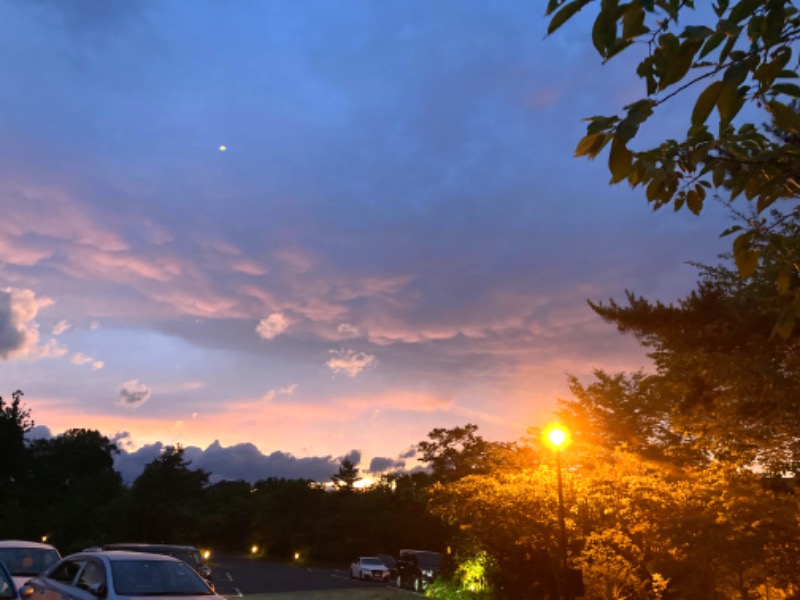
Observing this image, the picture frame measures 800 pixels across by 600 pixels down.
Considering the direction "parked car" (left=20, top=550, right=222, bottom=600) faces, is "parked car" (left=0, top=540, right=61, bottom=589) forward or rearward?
rearward

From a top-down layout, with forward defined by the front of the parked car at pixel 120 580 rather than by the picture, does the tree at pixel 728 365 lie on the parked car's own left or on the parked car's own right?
on the parked car's own left

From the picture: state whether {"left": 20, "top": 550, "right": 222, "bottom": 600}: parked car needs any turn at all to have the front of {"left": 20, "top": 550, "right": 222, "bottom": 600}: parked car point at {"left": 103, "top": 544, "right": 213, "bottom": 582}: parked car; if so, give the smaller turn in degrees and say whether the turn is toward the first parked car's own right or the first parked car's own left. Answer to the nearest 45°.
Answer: approximately 135° to the first parked car's own left

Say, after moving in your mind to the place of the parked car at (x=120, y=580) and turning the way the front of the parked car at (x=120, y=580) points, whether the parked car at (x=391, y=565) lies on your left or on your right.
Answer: on your left

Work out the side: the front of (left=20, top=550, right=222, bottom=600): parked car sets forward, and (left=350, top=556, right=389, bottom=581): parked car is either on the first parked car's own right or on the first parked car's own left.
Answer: on the first parked car's own left

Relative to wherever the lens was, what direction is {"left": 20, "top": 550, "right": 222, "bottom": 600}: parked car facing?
facing the viewer and to the right of the viewer

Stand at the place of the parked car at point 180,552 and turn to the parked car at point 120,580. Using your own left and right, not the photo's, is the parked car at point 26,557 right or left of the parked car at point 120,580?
right
